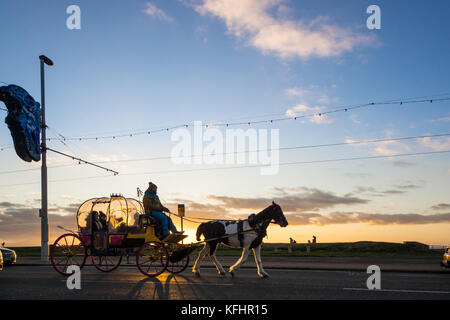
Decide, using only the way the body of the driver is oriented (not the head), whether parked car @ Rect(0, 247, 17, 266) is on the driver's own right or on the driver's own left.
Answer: on the driver's own left

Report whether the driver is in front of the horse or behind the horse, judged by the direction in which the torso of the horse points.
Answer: behind

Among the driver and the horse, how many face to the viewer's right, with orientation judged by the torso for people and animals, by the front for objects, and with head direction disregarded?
2

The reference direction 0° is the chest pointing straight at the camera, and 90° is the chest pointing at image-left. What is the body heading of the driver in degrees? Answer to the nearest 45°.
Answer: approximately 270°

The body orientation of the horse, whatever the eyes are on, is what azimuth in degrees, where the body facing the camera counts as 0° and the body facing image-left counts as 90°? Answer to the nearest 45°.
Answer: approximately 270°

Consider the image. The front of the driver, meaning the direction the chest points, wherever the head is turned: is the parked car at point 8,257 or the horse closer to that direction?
the horse
